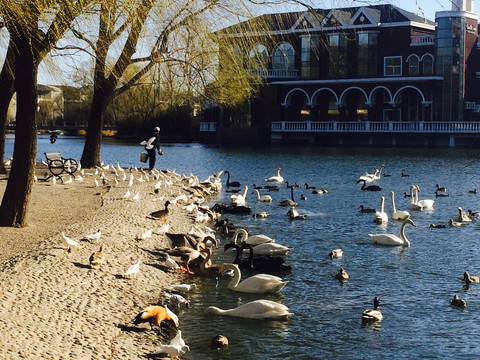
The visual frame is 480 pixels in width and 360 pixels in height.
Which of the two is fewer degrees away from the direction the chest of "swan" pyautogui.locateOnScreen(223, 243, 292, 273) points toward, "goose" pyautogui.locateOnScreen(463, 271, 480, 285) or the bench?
the bench

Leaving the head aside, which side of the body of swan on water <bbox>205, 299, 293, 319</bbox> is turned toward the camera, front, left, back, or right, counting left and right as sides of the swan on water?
left

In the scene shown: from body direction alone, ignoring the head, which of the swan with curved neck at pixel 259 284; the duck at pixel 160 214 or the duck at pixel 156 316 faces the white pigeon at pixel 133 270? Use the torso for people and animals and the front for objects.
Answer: the swan with curved neck

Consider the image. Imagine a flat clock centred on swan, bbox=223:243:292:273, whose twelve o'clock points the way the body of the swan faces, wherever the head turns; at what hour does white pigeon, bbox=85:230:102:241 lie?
The white pigeon is roughly at 12 o'clock from the swan.

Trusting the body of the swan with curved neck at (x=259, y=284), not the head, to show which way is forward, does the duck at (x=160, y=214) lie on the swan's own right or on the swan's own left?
on the swan's own right

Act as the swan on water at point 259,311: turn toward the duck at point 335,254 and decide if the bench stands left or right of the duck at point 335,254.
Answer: left

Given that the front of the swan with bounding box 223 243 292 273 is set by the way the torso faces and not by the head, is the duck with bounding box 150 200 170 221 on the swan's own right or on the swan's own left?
on the swan's own right
